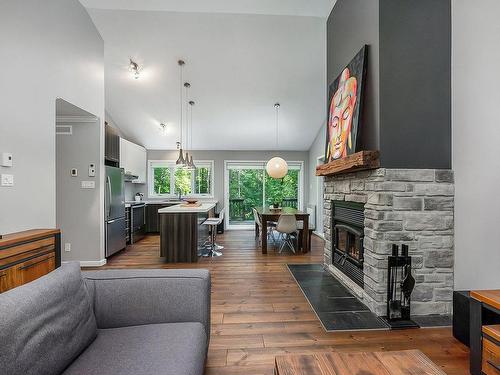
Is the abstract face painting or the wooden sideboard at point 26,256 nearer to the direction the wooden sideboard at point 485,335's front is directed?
the wooden sideboard

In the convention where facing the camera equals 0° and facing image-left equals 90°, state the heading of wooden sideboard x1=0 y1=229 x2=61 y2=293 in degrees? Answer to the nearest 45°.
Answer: approximately 315°

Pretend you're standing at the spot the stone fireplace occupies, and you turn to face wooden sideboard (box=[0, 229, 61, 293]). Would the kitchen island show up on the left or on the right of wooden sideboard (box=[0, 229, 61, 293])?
right

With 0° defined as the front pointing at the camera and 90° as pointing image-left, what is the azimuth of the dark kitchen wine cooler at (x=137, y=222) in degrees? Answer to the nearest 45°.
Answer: approximately 270°

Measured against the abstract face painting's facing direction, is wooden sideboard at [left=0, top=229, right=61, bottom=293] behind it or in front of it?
in front

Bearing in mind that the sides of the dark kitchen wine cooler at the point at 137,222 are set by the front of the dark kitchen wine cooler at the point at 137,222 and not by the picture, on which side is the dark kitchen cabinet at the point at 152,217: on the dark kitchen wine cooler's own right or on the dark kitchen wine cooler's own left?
on the dark kitchen wine cooler's own left

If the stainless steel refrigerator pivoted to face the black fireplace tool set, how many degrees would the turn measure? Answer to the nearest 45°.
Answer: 0° — it already faces it

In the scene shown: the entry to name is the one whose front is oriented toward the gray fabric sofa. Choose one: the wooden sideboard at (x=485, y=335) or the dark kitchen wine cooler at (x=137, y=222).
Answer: the wooden sideboard

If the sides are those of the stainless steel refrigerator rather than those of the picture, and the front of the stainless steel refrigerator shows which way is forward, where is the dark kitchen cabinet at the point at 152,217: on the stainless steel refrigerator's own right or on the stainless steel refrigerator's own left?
on the stainless steel refrigerator's own left

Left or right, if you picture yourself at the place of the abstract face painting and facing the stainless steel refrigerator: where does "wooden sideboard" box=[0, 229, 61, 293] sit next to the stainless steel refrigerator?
left

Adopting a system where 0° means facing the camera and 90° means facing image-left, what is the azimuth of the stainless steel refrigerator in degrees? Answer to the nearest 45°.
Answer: approximately 315°

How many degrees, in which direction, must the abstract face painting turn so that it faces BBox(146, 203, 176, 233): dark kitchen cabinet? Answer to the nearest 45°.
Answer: approximately 90° to its right
